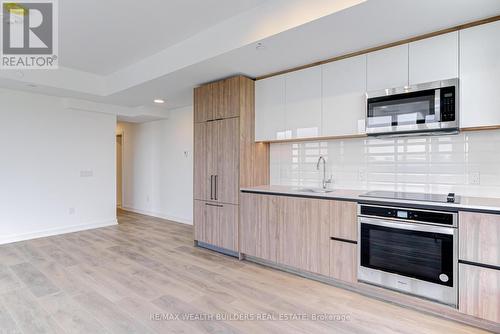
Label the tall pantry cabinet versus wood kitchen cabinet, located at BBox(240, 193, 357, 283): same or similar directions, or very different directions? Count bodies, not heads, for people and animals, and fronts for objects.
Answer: same or similar directions

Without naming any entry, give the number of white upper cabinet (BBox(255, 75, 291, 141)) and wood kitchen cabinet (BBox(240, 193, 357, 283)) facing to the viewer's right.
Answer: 0

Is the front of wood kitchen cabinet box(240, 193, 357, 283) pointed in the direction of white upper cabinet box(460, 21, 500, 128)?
no

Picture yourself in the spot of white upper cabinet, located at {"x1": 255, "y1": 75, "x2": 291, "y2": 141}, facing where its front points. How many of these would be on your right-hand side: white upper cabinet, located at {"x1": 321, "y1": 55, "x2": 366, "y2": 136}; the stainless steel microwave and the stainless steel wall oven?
0

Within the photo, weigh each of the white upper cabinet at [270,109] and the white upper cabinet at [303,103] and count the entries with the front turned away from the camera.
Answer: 0

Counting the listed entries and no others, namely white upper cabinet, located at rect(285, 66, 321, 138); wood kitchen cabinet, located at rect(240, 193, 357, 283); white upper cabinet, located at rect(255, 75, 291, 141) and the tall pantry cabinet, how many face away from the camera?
0

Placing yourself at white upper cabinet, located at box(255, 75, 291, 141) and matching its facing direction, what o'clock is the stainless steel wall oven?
The stainless steel wall oven is roughly at 9 o'clock from the white upper cabinet.

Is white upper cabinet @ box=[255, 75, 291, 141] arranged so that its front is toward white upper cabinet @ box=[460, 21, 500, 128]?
no

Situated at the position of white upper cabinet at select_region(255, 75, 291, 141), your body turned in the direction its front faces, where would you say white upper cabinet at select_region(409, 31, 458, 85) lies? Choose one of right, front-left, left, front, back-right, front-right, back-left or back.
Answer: left

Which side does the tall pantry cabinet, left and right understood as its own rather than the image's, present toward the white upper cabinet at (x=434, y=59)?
left

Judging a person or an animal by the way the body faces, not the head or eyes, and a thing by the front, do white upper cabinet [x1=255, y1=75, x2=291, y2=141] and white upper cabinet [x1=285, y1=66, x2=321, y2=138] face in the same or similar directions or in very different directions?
same or similar directions

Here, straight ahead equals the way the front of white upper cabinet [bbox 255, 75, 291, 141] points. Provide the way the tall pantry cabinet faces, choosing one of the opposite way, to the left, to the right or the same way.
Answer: the same way

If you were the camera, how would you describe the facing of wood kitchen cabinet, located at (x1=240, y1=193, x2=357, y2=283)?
facing the viewer and to the left of the viewer

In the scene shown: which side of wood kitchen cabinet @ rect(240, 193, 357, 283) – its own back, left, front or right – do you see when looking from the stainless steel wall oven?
left

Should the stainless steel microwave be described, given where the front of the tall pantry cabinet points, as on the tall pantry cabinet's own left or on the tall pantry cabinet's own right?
on the tall pantry cabinet's own left

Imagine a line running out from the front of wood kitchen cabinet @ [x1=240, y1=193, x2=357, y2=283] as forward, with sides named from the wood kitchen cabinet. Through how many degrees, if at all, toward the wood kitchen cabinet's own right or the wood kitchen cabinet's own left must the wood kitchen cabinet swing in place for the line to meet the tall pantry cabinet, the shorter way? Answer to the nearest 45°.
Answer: approximately 90° to the wood kitchen cabinet's own right

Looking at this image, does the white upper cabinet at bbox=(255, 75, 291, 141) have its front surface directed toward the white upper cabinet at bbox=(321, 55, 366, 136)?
no

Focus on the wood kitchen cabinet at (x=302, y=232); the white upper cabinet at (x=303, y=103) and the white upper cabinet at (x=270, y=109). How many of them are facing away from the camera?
0
